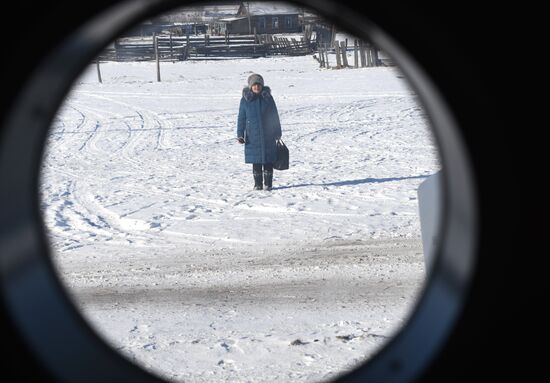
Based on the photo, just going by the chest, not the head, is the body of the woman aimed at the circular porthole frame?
yes

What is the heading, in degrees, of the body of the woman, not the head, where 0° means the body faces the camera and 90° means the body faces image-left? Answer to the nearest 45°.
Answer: approximately 0°

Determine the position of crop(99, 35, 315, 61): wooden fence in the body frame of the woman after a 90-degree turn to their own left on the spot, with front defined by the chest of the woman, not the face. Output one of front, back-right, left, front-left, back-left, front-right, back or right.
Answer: left
